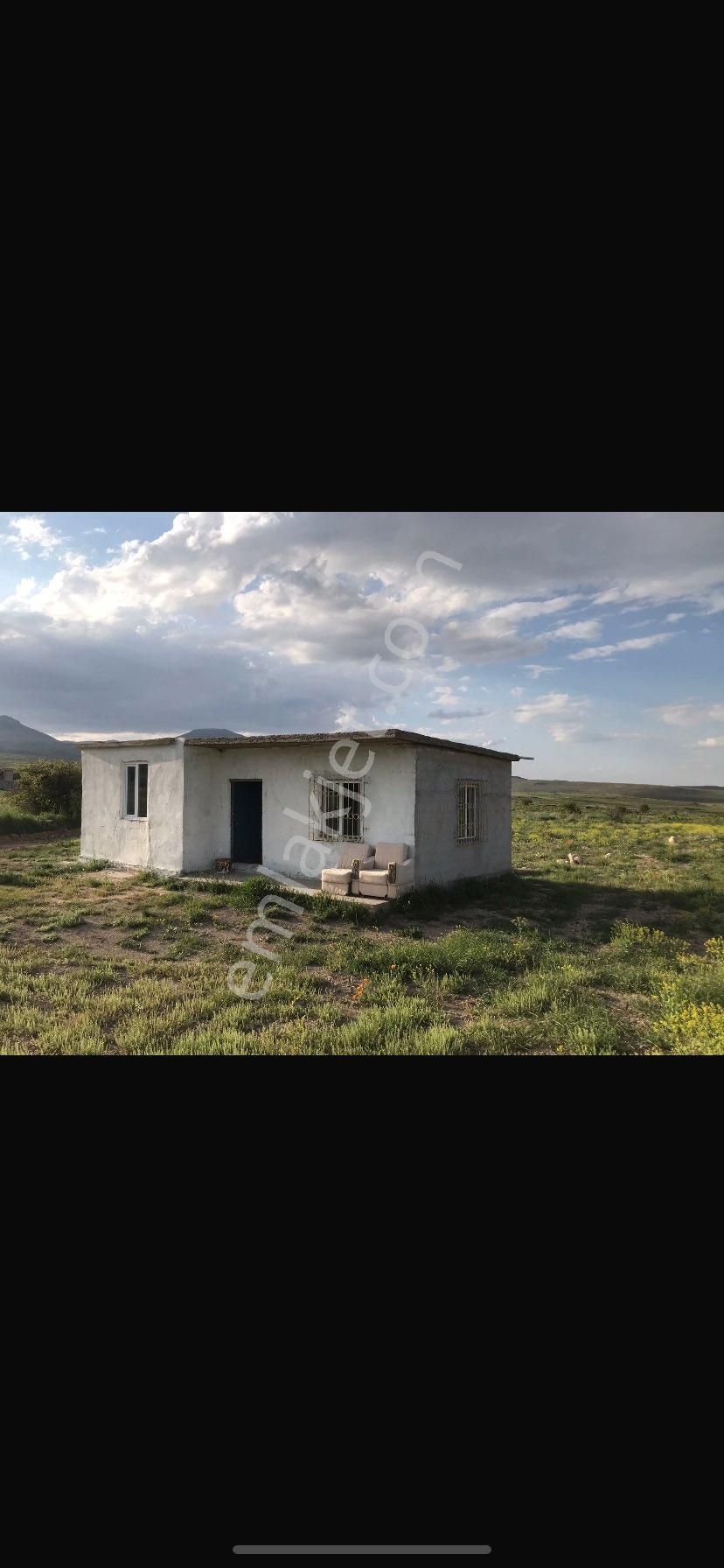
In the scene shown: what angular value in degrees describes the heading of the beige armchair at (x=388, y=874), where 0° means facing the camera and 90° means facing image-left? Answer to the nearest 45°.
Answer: approximately 45°

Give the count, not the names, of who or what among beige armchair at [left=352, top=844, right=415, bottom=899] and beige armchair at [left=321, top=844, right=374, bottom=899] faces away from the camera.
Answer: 0

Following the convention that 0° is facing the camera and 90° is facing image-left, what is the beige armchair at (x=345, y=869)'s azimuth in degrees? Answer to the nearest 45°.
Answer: approximately 45°

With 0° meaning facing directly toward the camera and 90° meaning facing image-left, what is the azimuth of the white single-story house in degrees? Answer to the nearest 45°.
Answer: approximately 45°

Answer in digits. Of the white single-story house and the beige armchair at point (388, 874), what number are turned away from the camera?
0
